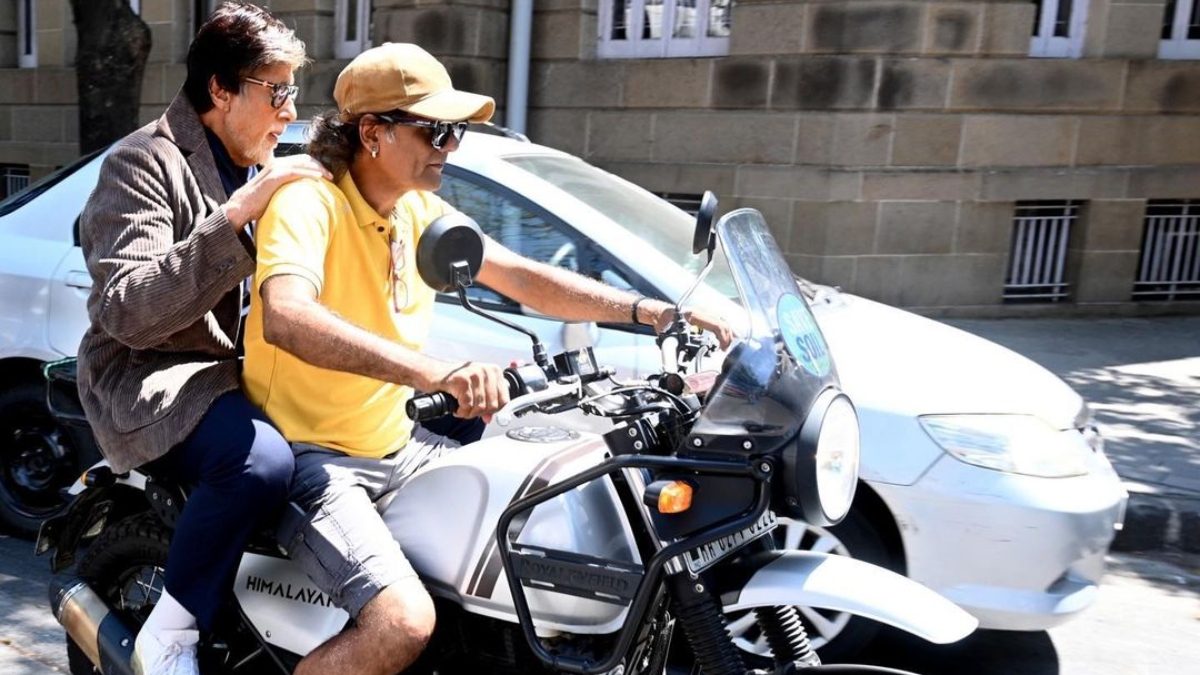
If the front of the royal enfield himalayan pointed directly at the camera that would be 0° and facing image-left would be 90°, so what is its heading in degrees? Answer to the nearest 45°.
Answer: approximately 315°

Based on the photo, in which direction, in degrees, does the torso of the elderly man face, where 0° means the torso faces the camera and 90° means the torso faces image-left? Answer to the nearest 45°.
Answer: approximately 270°

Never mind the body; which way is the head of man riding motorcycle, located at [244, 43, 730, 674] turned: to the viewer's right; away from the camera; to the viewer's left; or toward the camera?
to the viewer's right
